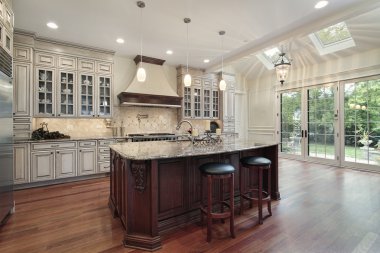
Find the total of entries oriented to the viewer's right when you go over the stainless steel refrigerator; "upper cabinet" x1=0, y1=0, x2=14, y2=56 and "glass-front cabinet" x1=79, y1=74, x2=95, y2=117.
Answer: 2

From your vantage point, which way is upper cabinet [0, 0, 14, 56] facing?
to the viewer's right

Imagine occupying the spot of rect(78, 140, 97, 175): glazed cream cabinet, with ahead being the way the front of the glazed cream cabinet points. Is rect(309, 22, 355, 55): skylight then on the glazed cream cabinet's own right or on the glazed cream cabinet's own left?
on the glazed cream cabinet's own left

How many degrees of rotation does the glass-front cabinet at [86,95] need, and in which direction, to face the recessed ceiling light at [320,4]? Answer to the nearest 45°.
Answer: approximately 45° to its left

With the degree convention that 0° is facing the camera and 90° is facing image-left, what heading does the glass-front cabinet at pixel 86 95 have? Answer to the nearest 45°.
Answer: approximately 0°

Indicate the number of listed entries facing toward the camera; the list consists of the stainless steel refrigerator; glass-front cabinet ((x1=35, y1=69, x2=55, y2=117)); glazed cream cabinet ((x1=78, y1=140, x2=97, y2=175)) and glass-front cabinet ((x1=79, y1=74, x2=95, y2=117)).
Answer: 3

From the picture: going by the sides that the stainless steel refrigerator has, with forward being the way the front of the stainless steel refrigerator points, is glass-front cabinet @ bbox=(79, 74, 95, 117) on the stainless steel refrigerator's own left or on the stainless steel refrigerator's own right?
on the stainless steel refrigerator's own left

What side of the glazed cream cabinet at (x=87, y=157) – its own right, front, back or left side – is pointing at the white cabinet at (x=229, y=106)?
left

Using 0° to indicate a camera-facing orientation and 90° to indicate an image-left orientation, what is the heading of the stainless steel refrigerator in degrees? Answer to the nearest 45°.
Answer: approximately 270°
